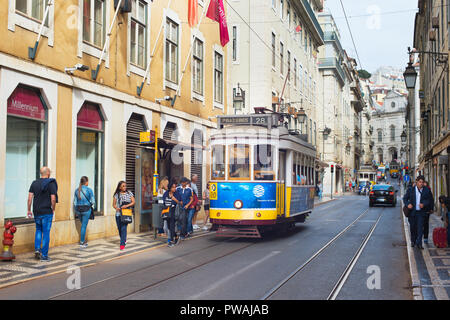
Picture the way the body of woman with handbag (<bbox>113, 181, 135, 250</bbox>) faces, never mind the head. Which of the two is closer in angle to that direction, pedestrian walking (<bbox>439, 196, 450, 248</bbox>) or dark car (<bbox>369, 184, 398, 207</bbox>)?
the pedestrian walking

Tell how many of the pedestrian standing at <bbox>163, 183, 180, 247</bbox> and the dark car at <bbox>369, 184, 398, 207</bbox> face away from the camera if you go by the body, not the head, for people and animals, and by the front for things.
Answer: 1

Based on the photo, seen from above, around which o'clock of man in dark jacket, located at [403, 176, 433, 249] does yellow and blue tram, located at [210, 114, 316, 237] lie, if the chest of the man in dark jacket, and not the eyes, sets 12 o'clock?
The yellow and blue tram is roughly at 3 o'clock from the man in dark jacket.

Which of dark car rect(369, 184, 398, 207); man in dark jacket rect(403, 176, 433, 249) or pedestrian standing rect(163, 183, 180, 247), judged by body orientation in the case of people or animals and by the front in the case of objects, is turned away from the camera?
the dark car

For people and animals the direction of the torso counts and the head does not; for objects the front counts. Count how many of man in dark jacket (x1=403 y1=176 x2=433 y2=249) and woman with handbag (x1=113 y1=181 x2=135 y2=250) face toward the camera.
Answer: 2

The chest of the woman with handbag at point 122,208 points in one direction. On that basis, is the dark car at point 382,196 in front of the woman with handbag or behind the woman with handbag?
behind

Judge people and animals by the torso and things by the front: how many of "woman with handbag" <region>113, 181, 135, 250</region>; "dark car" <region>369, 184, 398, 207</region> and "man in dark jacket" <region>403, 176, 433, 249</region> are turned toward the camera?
2

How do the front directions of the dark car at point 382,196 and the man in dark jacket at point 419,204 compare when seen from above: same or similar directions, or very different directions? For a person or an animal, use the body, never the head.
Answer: very different directions

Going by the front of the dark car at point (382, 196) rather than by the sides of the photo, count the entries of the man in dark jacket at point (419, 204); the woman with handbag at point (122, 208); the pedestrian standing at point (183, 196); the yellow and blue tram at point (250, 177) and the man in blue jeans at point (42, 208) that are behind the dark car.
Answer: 5

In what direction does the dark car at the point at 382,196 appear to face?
away from the camera

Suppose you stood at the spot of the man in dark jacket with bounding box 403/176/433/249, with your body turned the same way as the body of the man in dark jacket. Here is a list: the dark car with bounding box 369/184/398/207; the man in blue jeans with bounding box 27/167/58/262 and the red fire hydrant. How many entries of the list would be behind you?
1
